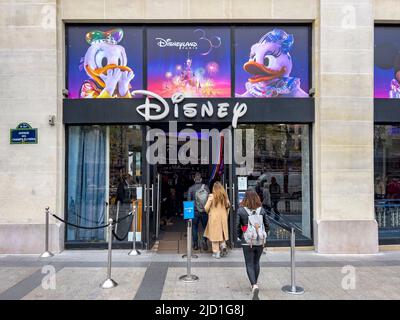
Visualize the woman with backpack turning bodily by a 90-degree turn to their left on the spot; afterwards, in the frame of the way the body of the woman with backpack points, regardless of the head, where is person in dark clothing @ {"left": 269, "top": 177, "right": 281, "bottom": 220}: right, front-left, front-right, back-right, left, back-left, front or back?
right

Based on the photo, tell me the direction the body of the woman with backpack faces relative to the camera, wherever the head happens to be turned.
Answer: away from the camera

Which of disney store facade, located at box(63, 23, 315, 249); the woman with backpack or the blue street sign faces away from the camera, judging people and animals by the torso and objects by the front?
the woman with backpack

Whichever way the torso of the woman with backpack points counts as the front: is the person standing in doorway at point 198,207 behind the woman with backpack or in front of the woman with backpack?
in front

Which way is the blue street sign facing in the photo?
toward the camera

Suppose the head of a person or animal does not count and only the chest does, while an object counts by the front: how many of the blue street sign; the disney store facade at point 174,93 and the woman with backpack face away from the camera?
1

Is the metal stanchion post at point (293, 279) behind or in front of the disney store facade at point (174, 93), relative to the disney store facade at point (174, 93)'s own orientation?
in front

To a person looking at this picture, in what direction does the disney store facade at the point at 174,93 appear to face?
facing the viewer

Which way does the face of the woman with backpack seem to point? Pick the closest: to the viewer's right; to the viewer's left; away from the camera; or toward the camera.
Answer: away from the camera

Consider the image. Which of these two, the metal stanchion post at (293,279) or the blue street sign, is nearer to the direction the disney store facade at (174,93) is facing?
the metal stanchion post

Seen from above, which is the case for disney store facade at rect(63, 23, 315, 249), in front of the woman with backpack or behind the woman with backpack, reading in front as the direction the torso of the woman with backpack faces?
in front
